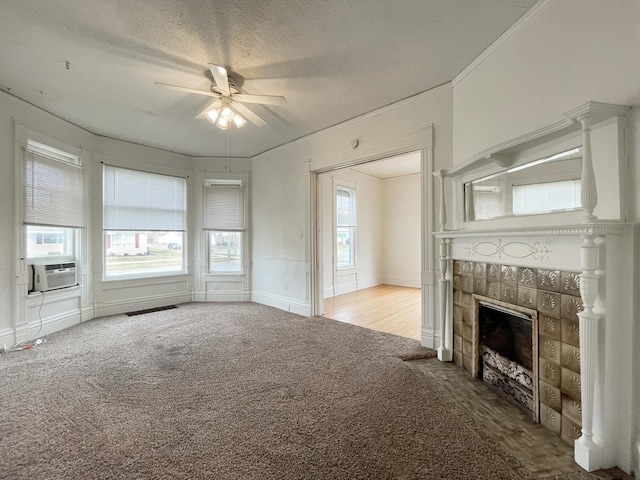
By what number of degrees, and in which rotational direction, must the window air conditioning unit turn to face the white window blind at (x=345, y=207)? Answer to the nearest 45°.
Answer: approximately 45° to its left

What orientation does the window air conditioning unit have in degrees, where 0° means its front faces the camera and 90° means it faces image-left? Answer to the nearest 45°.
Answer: approximately 315°

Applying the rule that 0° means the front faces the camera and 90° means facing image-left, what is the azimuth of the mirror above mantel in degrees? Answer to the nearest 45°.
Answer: approximately 45°

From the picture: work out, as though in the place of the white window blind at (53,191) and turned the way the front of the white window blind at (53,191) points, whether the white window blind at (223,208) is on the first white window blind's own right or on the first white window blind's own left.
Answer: on the first white window blind's own left

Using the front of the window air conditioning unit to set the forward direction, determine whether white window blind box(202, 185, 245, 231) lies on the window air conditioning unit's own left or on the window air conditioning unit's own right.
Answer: on the window air conditioning unit's own left

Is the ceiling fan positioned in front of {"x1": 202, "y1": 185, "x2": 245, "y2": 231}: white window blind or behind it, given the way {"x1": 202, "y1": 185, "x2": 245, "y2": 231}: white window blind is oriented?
in front

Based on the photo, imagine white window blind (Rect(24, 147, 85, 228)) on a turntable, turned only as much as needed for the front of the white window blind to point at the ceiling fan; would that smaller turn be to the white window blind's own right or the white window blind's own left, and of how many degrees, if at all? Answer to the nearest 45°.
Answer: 0° — it already faces it

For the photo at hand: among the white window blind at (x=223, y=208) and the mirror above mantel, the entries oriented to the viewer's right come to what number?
0

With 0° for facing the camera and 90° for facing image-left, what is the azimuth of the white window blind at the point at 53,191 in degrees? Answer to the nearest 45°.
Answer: approximately 315°

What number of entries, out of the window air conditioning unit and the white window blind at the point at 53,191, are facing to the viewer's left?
0

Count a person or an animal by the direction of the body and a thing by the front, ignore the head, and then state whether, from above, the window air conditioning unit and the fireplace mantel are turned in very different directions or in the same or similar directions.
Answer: very different directions

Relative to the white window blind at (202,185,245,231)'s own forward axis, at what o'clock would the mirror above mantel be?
The mirror above mantel is roughly at 11 o'clock from the white window blind.

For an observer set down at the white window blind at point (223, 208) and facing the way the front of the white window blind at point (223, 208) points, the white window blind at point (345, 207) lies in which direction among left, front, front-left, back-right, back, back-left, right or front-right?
left

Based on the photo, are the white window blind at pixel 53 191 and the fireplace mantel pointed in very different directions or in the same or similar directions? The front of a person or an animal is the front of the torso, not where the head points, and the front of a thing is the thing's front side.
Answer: very different directions

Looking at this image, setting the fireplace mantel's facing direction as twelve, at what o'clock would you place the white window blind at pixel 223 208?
The white window blind is roughly at 2 o'clock from the fireplace mantel.
